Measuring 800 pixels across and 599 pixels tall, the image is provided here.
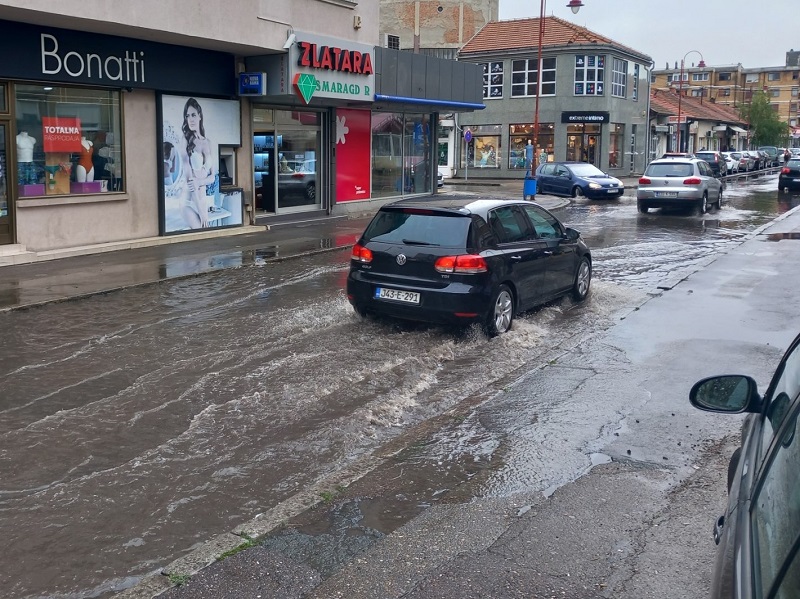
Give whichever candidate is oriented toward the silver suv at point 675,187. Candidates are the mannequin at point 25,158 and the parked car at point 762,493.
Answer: the parked car

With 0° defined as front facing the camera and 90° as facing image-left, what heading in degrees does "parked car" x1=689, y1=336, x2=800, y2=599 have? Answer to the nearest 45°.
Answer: approximately 180°

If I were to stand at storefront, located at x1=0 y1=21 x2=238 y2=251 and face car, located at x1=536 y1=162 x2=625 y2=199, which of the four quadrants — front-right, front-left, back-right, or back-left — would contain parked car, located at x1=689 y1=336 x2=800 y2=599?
back-right

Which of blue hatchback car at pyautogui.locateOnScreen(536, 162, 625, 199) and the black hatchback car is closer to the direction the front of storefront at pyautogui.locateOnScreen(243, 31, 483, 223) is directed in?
the black hatchback car

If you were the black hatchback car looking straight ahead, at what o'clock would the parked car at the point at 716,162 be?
The parked car is roughly at 11 o'clock from the black hatchback car.

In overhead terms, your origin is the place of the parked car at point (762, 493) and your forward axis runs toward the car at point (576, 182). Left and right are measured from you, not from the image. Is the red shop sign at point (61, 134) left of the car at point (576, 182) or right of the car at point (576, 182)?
left

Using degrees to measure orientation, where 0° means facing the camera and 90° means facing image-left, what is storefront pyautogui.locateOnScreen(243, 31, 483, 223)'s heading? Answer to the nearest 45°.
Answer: approximately 315°

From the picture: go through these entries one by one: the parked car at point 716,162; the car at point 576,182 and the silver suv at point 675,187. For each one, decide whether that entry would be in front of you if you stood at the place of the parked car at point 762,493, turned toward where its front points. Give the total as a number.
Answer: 3

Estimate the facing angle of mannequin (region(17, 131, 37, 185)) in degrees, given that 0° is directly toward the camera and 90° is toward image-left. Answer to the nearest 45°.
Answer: approximately 0°
